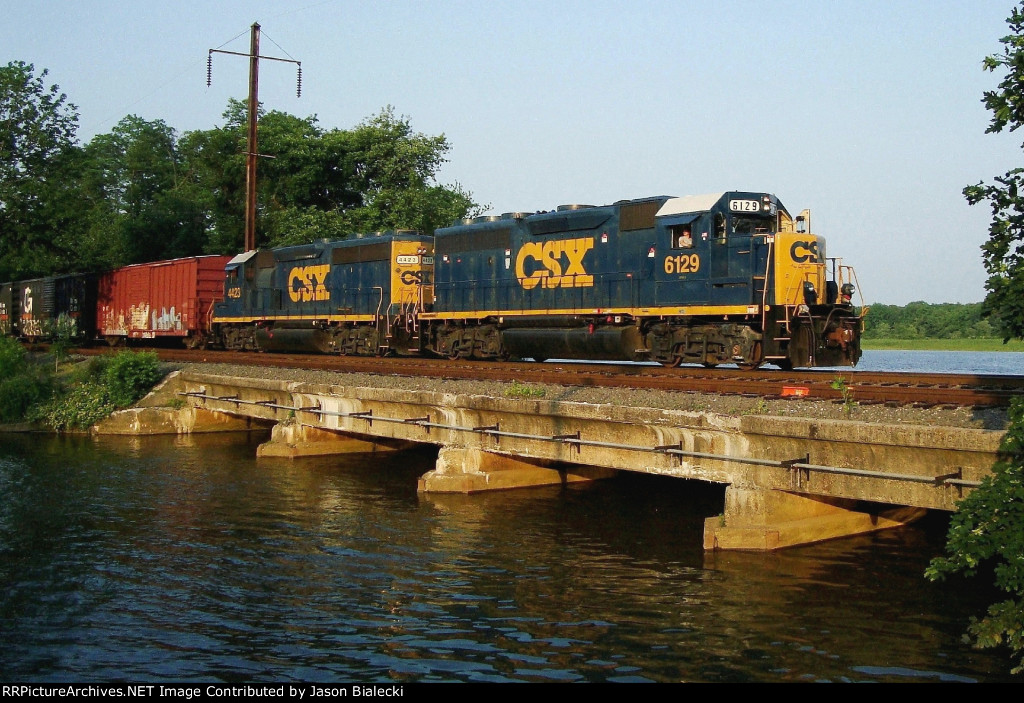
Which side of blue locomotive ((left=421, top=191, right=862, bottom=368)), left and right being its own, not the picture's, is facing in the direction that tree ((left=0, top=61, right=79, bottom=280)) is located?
back

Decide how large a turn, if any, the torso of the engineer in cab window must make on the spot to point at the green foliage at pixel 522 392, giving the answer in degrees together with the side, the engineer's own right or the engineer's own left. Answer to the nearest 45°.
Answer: approximately 90° to the engineer's own right

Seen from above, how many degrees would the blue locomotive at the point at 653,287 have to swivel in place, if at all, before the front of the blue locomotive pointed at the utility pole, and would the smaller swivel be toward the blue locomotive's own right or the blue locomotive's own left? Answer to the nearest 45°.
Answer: approximately 180°

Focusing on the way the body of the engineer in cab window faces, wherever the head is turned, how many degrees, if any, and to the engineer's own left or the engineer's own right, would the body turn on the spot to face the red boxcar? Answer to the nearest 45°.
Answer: approximately 180°

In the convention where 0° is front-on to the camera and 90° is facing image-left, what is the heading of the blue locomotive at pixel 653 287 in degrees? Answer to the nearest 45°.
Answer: approximately 315°
